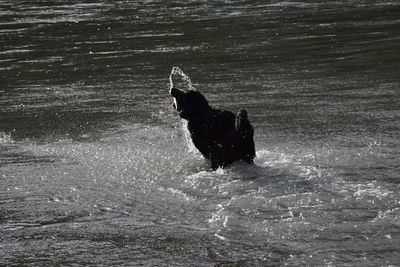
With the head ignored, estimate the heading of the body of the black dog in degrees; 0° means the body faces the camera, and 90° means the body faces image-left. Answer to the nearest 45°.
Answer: approximately 90°
